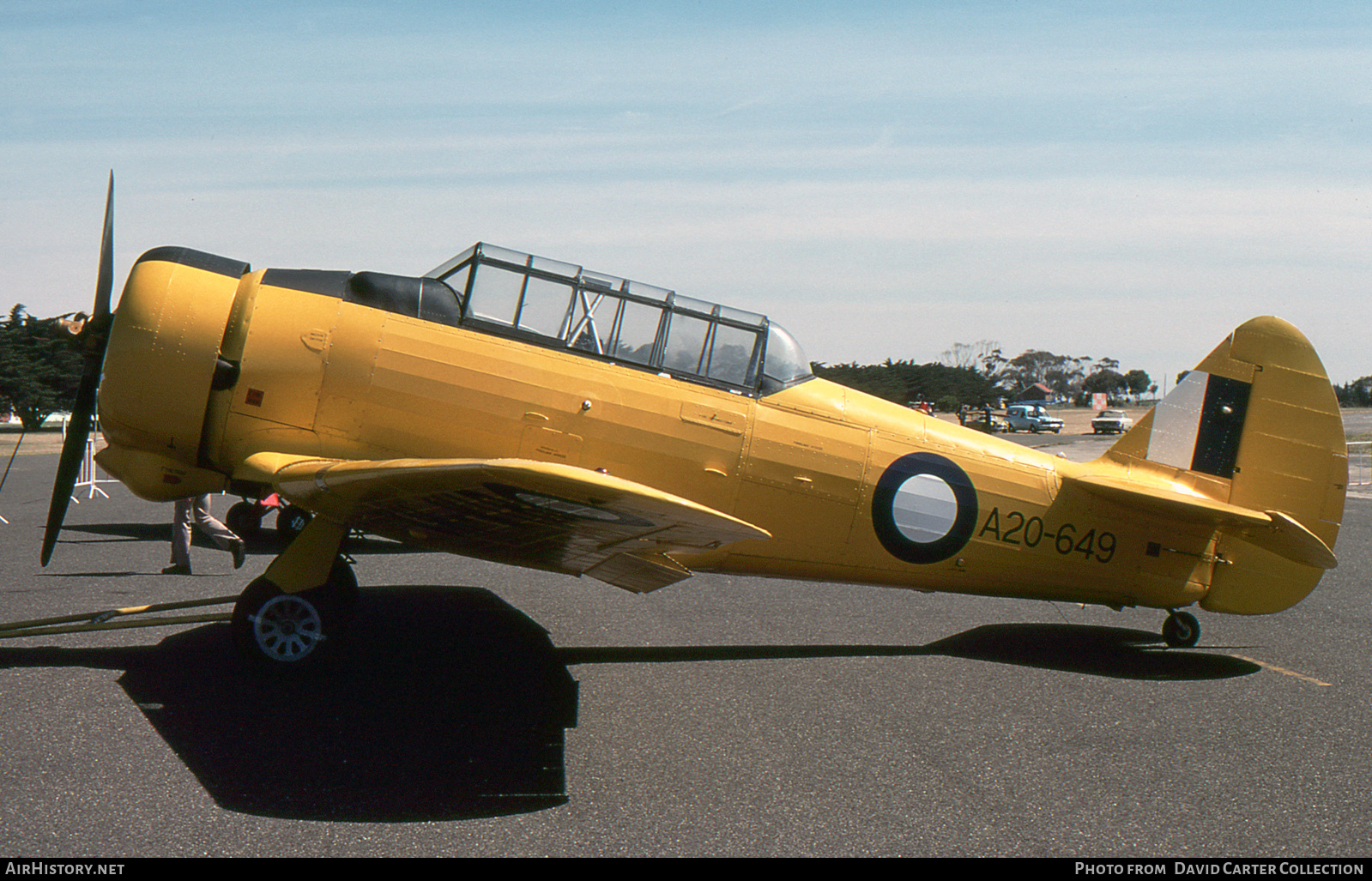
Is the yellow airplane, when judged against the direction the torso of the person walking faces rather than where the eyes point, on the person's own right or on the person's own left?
on the person's own left

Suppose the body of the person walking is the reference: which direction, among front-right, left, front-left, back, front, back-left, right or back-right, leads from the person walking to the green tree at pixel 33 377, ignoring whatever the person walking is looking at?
right

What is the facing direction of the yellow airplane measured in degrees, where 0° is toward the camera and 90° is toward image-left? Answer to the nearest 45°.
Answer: approximately 90°
